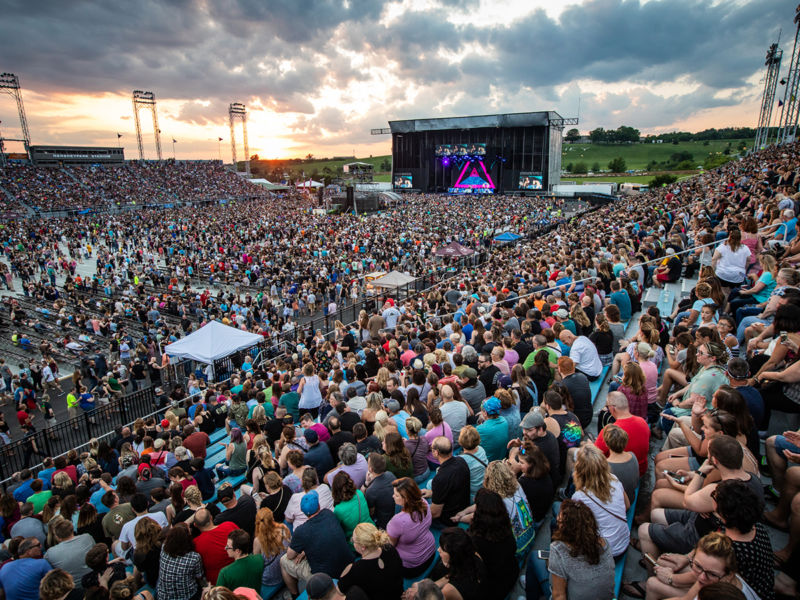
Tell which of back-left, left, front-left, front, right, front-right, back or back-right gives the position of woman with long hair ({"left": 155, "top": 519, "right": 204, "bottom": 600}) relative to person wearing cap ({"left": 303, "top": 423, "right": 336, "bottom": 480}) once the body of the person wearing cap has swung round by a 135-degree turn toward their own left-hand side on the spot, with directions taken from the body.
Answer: front-right

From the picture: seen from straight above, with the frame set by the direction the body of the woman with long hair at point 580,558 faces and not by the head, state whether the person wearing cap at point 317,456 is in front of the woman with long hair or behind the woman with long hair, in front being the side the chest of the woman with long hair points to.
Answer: in front

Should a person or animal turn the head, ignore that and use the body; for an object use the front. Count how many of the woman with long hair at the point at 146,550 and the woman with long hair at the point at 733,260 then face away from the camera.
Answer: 2

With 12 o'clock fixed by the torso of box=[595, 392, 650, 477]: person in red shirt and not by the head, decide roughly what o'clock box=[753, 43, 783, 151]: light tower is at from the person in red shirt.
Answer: The light tower is roughly at 2 o'clock from the person in red shirt.

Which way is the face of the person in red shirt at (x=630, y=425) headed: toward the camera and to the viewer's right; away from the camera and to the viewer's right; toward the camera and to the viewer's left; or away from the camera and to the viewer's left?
away from the camera and to the viewer's left

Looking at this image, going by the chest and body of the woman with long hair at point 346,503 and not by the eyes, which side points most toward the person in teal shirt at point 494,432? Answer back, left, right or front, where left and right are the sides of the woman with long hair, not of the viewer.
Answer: right

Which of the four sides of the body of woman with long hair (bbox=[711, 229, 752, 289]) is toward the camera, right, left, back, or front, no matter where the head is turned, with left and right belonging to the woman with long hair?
back

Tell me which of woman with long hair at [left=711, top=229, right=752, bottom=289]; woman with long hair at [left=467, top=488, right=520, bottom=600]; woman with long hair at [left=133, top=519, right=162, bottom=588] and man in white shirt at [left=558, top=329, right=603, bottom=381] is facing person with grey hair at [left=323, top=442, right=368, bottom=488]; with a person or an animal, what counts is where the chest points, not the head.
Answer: woman with long hair at [left=467, top=488, right=520, bottom=600]

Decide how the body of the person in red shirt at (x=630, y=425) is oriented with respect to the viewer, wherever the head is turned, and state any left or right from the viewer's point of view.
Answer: facing away from the viewer and to the left of the viewer

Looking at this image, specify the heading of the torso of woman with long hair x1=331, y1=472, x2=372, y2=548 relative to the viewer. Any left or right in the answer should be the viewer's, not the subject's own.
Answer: facing away from the viewer and to the left of the viewer

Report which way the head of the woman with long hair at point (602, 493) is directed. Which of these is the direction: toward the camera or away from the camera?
away from the camera

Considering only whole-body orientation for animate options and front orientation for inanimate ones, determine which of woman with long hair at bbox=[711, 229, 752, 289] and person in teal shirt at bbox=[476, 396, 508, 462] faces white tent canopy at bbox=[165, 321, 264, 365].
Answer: the person in teal shirt

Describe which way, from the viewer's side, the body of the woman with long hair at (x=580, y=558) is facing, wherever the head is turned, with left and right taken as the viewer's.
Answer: facing away from the viewer and to the left of the viewer

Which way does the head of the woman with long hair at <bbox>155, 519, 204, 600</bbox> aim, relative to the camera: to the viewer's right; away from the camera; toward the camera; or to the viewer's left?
away from the camera

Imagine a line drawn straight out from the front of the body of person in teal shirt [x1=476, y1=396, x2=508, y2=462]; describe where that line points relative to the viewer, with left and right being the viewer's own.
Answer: facing away from the viewer and to the left of the viewer

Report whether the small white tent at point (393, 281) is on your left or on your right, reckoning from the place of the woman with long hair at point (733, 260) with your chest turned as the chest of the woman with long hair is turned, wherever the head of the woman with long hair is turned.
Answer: on your left
